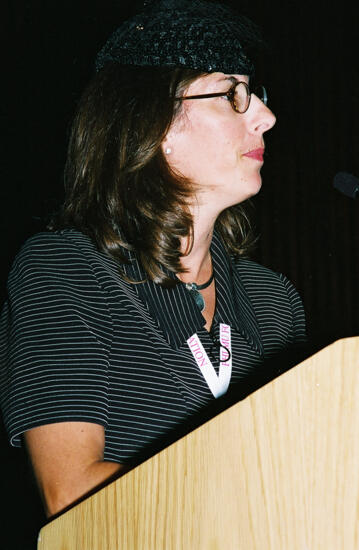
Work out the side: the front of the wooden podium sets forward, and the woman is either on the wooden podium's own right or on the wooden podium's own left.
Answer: on the wooden podium's own left

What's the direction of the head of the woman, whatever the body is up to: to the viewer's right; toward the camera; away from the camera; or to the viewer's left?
to the viewer's right

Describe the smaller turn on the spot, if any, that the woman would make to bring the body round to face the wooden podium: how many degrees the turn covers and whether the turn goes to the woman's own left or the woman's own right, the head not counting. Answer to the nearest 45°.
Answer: approximately 45° to the woman's own right

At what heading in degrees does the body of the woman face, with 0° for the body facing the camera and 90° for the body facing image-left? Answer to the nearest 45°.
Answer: approximately 315°

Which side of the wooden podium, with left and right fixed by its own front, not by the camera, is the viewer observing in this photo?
right
